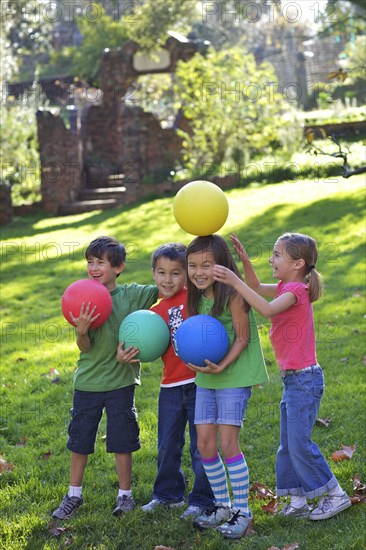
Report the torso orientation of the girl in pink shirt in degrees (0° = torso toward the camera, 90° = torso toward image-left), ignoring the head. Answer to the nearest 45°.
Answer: approximately 90°

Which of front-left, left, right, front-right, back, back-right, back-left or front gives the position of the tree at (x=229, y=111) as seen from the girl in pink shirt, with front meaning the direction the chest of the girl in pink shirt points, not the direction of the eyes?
right

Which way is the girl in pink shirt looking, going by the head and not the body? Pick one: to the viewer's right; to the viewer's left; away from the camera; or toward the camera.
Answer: to the viewer's left

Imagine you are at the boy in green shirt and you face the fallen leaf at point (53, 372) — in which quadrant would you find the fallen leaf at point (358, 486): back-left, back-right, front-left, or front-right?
back-right

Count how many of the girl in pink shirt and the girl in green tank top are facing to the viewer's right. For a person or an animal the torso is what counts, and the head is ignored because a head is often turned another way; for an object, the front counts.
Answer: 0

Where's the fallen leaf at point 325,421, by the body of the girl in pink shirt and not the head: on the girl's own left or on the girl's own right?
on the girl's own right
